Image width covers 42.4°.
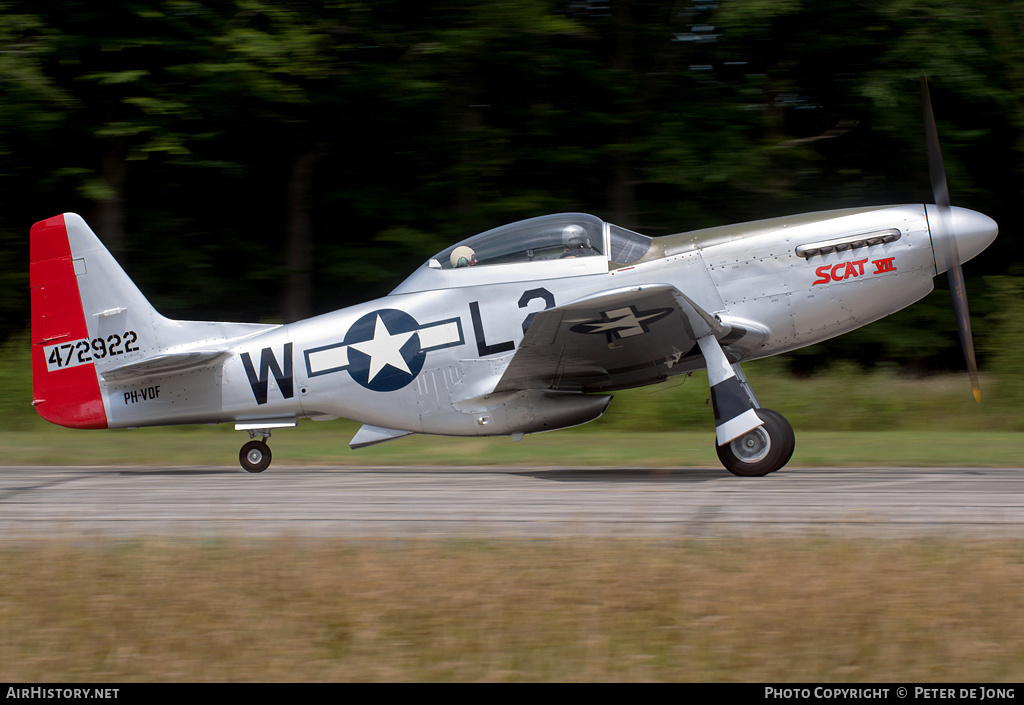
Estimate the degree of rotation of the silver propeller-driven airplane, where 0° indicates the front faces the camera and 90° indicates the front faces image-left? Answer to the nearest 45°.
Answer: approximately 270°
